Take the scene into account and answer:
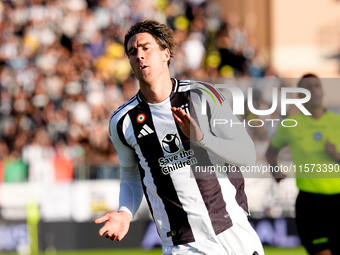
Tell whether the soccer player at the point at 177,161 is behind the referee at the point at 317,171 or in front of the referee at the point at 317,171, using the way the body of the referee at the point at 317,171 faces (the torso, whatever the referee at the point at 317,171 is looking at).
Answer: in front

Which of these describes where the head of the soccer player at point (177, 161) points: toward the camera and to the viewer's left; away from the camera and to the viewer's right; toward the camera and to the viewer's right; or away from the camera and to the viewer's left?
toward the camera and to the viewer's left

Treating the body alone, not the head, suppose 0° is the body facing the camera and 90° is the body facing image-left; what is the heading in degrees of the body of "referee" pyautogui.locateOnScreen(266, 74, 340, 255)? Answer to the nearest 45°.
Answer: approximately 0°
